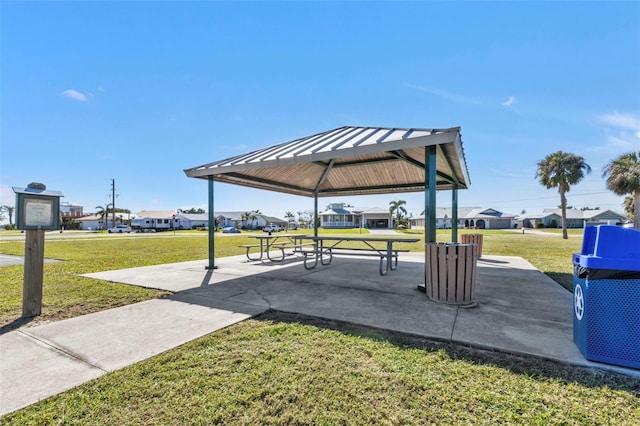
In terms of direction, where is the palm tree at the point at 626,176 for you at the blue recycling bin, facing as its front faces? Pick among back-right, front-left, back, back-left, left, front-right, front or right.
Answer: right

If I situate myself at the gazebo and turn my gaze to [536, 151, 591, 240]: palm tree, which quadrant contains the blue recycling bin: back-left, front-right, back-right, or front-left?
back-right

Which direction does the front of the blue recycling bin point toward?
to the viewer's left

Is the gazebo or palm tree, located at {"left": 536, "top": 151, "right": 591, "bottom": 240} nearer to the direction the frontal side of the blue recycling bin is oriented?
the gazebo

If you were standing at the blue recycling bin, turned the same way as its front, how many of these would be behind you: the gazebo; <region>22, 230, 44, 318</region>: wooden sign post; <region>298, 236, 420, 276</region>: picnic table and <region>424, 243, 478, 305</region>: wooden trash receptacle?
0

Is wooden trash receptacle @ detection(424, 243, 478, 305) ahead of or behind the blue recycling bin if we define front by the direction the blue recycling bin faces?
ahead

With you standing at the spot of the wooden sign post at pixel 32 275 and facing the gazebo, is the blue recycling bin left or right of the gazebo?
right

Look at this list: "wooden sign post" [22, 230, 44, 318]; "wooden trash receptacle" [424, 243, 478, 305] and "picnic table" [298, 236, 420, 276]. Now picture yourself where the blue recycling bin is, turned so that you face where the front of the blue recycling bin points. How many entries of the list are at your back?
0

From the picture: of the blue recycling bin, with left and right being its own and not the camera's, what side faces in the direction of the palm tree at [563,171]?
right
